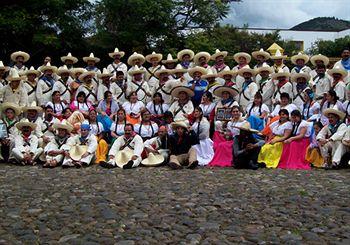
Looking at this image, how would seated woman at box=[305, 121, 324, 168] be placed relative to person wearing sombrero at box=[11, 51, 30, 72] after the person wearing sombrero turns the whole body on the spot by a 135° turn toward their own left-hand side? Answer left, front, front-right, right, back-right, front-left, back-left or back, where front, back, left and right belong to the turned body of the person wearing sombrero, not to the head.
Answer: right

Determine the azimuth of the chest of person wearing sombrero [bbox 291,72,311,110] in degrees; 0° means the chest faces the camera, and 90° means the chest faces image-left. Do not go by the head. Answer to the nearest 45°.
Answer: approximately 0°

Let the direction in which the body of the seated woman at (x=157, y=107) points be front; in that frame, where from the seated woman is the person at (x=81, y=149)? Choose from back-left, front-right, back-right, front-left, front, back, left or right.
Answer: front-right

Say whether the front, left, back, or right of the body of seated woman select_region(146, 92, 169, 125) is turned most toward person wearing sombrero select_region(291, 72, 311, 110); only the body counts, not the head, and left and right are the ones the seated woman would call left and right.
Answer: left

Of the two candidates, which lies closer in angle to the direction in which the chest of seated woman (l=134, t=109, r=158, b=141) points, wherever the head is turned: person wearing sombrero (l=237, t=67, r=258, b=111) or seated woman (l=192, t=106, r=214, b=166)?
the seated woman

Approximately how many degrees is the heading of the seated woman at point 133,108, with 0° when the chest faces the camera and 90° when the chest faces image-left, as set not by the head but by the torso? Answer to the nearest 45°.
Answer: approximately 0°
